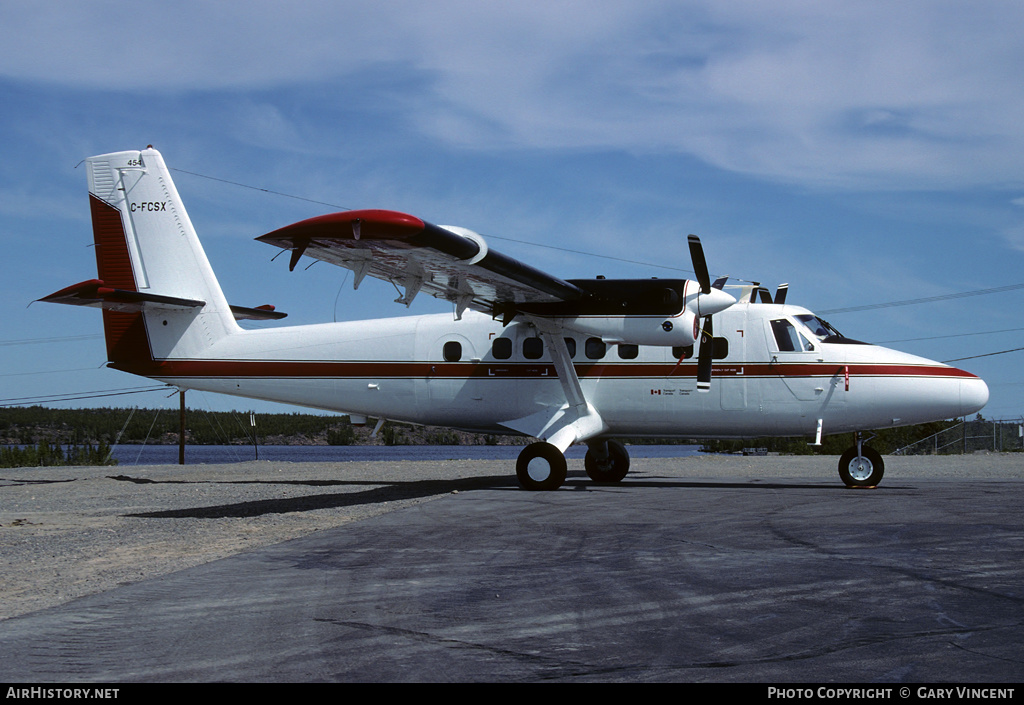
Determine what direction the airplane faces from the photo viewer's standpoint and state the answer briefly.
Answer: facing to the right of the viewer

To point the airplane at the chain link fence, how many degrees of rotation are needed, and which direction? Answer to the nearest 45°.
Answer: approximately 45° to its left
